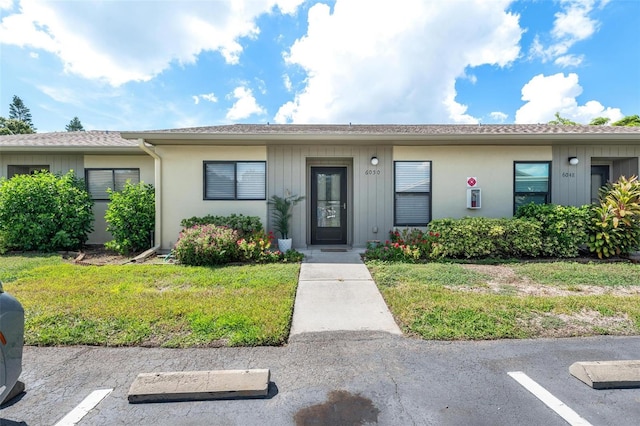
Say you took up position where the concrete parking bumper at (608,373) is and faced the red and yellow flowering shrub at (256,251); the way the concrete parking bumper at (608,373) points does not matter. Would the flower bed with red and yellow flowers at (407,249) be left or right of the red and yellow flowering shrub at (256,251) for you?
right

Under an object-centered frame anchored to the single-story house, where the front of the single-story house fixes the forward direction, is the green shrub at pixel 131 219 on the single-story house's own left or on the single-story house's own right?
on the single-story house's own right

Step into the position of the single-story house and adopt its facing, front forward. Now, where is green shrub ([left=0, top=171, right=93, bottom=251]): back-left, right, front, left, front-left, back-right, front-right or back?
right

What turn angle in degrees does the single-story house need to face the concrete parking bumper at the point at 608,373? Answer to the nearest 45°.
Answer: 0° — it already faces it

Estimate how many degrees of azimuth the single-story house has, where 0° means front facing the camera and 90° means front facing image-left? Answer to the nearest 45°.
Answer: approximately 0°

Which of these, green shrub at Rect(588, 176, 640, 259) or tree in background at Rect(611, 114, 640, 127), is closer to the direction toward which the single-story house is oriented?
the green shrub

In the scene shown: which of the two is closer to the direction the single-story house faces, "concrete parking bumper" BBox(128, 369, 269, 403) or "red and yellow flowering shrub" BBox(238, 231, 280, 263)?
the concrete parking bumper
